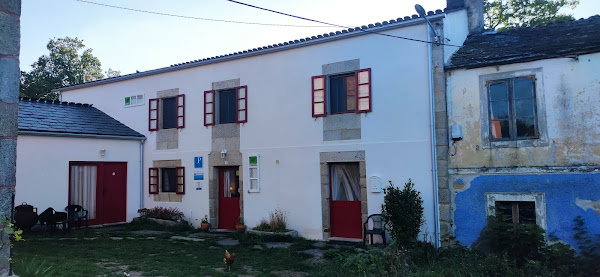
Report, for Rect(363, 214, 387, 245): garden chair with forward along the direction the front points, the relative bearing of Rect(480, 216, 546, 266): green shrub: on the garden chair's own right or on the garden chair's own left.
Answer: on the garden chair's own left

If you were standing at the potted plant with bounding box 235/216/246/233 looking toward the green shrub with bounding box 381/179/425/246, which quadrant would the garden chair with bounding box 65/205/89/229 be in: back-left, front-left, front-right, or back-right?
back-right

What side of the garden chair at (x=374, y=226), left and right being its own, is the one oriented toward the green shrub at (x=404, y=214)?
left

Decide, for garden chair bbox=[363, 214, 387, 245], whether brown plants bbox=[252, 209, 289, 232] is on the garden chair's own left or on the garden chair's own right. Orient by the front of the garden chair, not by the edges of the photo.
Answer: on the garden chair's own right

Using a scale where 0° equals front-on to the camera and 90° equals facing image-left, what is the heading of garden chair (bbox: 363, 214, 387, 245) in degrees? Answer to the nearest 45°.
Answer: approximately 45°

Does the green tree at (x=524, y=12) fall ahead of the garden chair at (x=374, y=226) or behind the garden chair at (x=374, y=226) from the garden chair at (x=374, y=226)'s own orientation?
behind

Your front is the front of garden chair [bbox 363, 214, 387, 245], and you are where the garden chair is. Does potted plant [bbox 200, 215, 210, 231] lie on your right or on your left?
on your right

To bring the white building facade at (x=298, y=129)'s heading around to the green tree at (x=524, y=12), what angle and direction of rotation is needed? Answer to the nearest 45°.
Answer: approximately 180°

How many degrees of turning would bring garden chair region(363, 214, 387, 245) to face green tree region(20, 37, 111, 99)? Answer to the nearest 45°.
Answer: approximately 90° to its right

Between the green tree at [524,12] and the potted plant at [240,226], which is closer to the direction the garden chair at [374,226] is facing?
the potted plant
